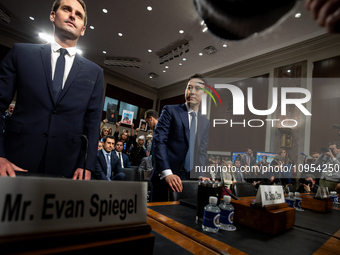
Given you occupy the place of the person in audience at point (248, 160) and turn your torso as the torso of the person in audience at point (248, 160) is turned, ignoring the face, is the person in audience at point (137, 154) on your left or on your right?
on your right

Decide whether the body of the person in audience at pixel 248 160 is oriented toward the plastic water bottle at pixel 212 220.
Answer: yes

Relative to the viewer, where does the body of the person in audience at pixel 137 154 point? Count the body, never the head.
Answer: toward the camera

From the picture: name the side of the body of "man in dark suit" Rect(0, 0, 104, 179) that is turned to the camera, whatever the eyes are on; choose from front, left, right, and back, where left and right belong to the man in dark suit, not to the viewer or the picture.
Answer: front

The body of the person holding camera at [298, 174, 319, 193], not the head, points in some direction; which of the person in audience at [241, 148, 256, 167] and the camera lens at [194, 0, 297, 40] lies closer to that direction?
the camera lens

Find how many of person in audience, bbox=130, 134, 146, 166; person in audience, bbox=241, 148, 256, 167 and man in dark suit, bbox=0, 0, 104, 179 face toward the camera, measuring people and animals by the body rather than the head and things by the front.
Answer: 3

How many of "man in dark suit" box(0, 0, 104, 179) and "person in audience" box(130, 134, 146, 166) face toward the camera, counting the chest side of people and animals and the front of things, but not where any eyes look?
2

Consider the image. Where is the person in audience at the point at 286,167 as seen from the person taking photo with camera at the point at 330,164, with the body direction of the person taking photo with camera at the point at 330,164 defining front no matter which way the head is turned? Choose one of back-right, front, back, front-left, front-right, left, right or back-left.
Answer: right

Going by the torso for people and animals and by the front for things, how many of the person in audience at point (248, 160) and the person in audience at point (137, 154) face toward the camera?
2

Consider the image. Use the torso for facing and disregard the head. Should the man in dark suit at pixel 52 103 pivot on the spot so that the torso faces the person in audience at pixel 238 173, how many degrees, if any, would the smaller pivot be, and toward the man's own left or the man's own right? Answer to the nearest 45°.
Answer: approximately 135° to the man's own left

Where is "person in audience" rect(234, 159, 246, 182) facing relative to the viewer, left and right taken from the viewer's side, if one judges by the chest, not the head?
facing the viewer and to the left of the viewer

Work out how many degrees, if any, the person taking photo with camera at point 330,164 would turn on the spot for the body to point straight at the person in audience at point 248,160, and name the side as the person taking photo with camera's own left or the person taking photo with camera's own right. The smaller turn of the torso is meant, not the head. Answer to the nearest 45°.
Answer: approximately 90° to the person taking photo with camera's own right
